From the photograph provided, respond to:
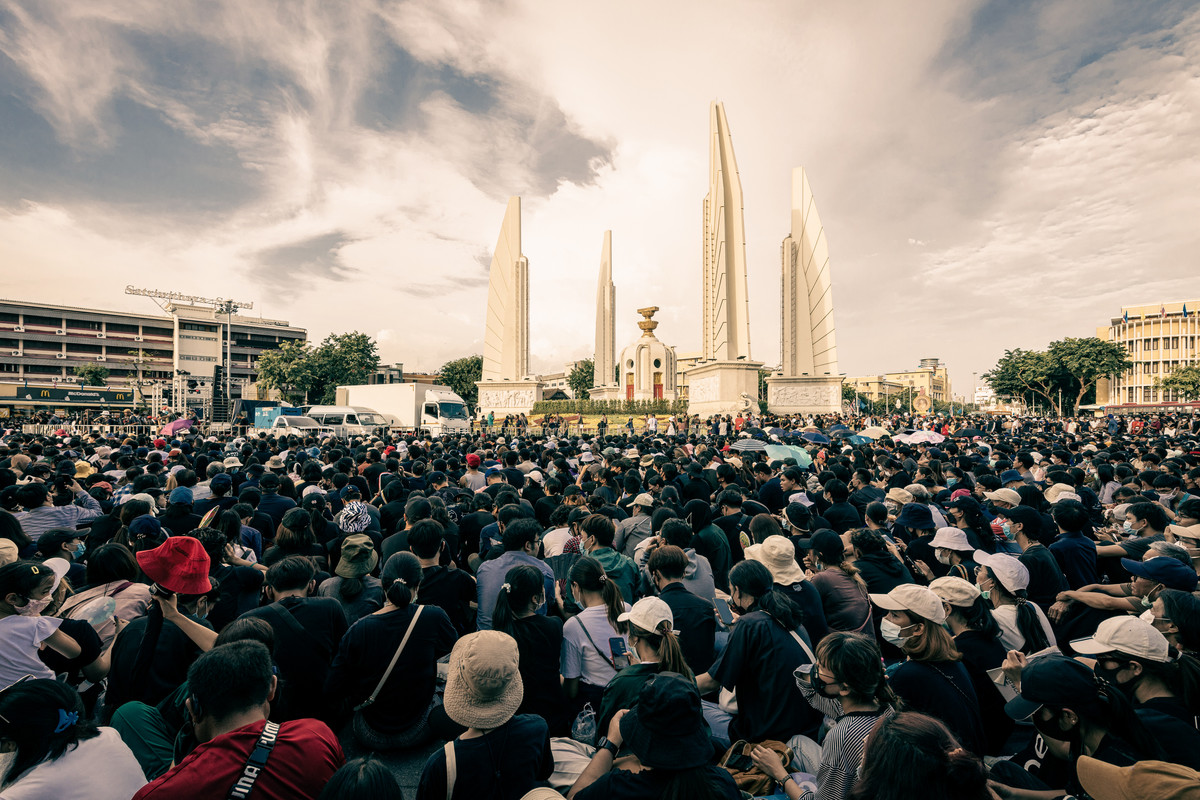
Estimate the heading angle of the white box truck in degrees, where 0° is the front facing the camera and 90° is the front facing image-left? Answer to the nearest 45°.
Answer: approximately 315°

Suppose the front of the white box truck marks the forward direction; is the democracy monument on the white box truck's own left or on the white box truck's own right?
on the white box truck's own left

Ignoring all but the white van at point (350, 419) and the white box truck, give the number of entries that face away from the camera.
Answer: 0

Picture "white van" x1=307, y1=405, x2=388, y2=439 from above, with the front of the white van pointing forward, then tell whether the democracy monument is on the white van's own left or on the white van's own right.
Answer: on the white van's own left

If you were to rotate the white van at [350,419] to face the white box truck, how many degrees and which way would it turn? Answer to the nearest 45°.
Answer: approximately 45° to its left

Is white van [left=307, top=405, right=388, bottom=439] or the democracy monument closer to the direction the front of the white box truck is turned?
the democracy monument
